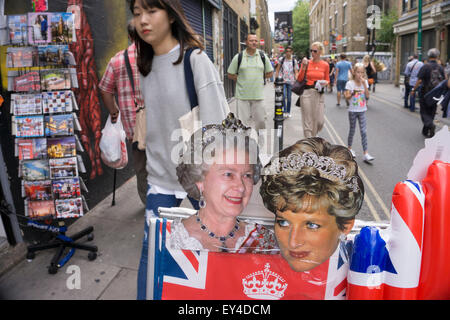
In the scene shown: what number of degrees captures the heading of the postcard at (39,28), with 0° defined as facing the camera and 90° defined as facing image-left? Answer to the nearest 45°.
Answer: approximately 0°

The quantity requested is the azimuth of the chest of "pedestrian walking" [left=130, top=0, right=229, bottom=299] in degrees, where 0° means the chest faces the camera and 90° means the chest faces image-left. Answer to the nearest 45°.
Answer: approximately 45°

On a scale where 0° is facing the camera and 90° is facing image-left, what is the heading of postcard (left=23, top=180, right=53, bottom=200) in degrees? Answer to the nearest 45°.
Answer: approximately 0°
